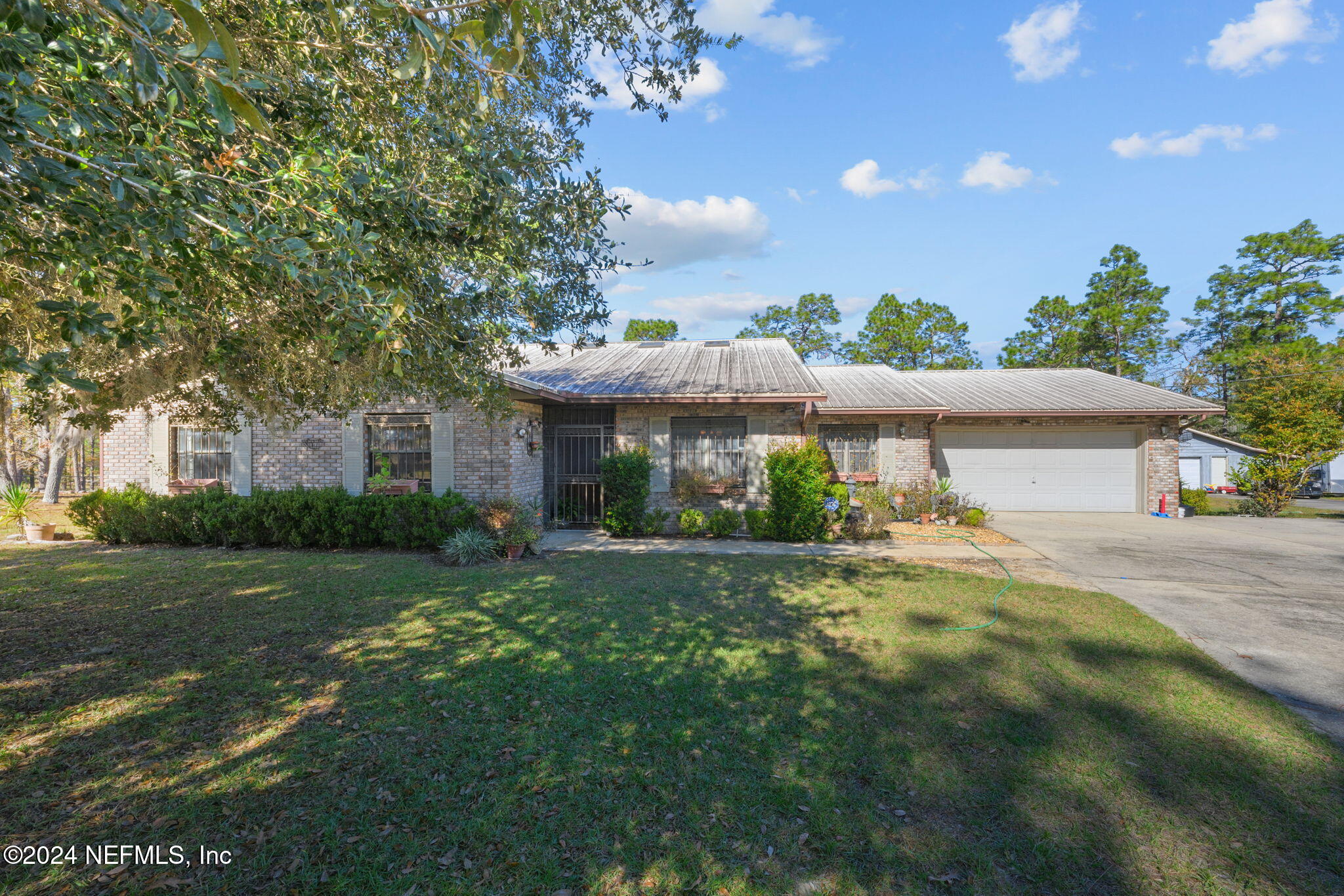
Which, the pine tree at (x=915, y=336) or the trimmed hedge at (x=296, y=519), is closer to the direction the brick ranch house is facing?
the trimmed hedge

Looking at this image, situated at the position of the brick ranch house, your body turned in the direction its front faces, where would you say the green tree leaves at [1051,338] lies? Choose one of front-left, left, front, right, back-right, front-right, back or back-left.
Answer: back-left

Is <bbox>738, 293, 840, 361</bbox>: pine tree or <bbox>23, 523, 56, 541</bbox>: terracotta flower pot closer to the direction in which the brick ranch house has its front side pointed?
the terracotta flower pot

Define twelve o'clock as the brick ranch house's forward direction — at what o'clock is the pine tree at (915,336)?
The pine tree is roughly at 7 o'clock from the brick ranch house.

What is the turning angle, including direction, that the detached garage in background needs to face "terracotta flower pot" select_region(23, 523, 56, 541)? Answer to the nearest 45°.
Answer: approximately 45° to its right

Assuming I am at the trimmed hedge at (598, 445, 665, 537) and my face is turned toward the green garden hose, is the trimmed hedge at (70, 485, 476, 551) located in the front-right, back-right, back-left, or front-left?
back-right

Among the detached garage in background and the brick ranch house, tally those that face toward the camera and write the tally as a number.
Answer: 2

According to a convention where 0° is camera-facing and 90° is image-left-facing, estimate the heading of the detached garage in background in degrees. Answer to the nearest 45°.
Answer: approximately 0°

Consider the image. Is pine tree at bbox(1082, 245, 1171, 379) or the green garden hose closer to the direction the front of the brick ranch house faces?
the green garden hose
